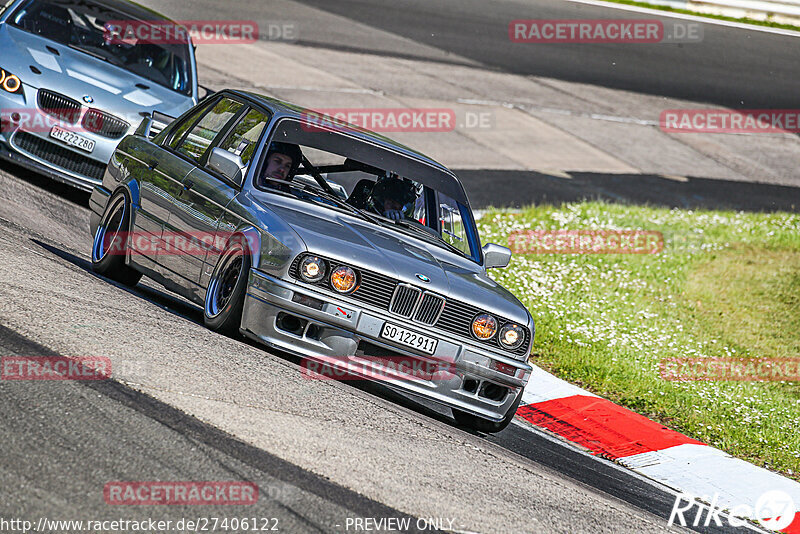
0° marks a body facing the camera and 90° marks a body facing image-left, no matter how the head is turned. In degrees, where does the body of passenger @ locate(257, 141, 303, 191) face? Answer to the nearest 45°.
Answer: approximately 315°

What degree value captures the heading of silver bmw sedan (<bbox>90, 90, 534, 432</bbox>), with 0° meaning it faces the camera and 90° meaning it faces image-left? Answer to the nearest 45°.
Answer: approximately 315°
